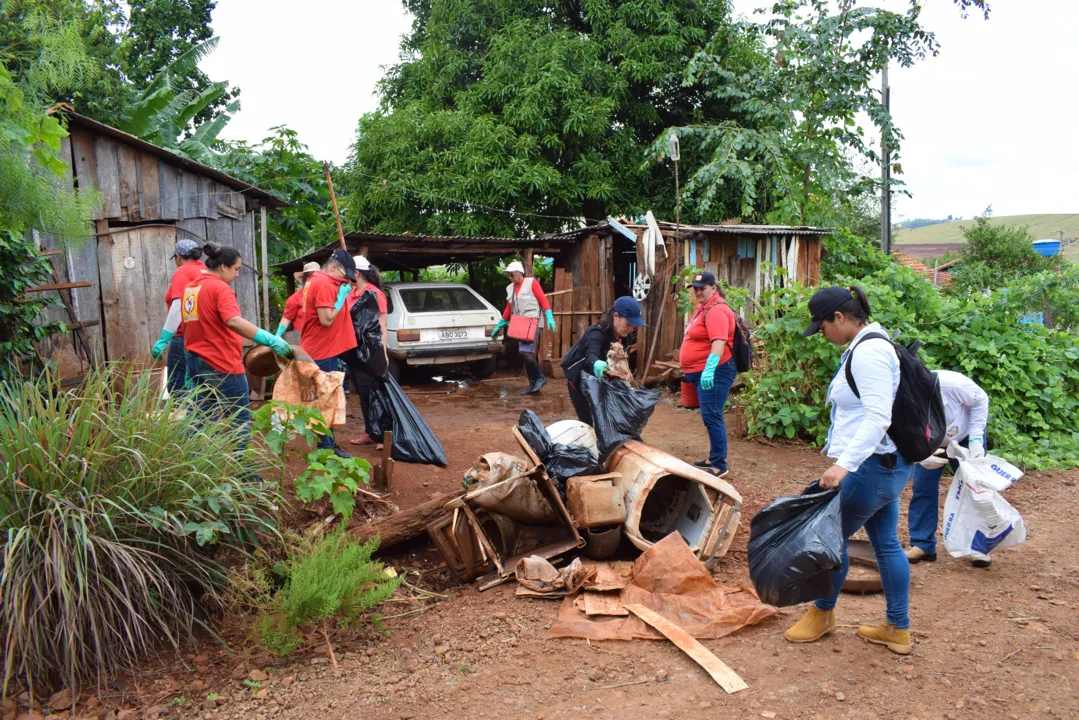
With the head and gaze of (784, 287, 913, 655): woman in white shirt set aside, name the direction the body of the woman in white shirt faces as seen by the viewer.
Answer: to the viewer's left

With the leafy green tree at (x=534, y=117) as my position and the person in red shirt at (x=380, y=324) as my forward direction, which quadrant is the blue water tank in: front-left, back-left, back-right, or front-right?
back-left

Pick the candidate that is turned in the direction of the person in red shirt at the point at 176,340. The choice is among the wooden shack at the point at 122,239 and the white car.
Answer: the wooden shack

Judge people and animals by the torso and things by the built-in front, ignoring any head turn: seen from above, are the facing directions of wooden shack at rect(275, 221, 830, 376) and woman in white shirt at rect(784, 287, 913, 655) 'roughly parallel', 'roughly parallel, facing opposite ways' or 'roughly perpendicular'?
roughly perpendicular

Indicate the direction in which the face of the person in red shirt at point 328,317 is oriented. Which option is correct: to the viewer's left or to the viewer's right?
to the viewer's right
